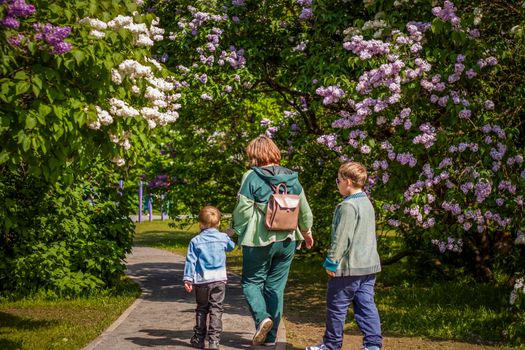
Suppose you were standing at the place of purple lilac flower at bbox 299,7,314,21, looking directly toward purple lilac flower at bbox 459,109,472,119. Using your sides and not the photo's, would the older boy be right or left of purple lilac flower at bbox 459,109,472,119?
right

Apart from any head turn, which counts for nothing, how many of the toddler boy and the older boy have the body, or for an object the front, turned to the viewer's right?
0

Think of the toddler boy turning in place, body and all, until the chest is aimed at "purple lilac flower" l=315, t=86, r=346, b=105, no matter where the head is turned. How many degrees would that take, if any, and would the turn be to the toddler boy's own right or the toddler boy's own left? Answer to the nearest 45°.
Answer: approximately 45° to the toddler boy's own right

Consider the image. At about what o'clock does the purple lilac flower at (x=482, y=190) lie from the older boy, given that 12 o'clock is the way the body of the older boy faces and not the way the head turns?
The purple lilac flower is roughly at 3 o'clock from the older boy.

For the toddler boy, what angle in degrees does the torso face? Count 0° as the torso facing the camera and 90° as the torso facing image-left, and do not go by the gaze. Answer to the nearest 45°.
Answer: approximately 180°

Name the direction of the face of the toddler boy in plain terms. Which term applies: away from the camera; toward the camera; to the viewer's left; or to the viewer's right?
away from the camera

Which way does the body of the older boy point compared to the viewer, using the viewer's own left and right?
facing away from the viewer and to the left of the viewer

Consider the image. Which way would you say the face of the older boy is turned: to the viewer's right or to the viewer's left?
to the viewer's left
